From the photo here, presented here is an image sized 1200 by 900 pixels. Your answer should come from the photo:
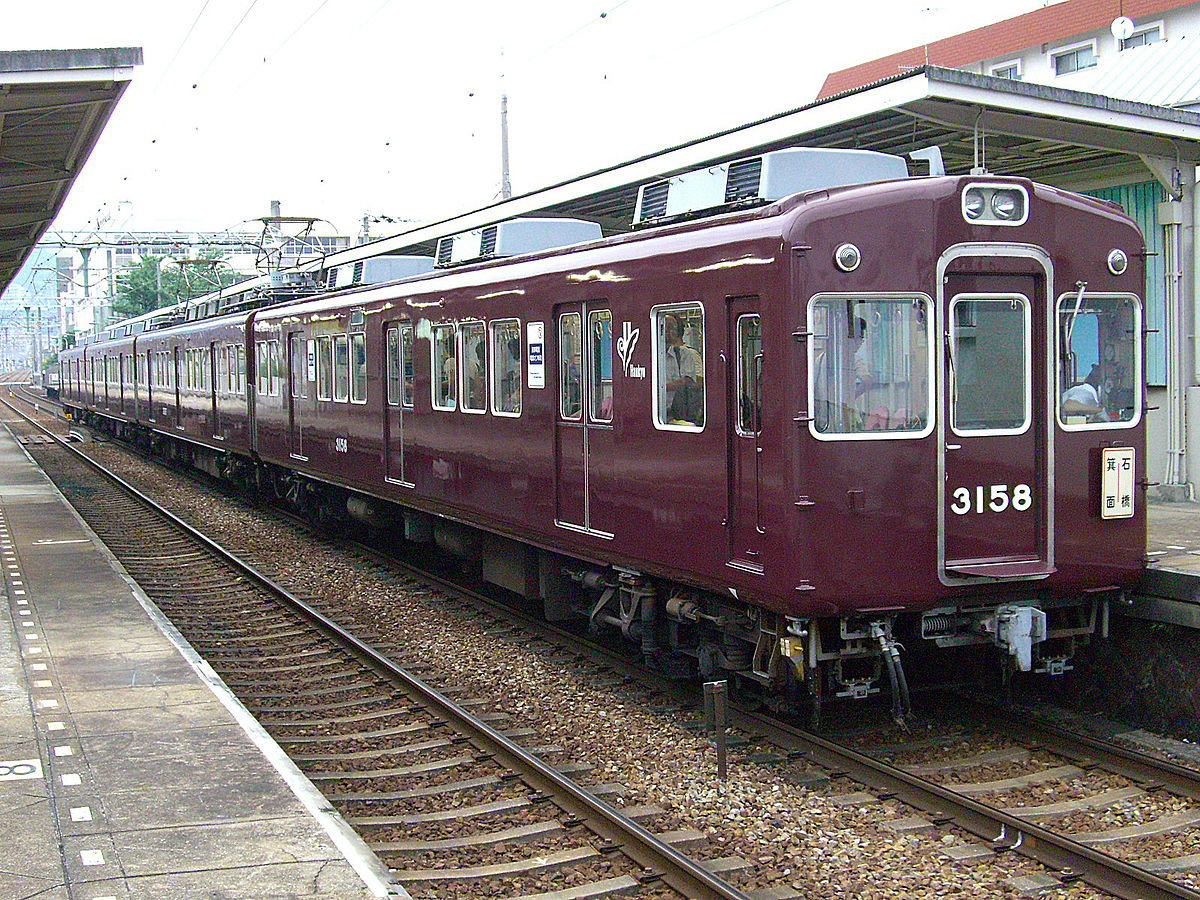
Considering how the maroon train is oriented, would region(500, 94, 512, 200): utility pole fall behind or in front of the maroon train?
behind

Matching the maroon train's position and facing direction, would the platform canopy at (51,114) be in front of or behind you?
behind

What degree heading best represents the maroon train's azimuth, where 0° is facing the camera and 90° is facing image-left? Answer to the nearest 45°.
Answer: approximately 315°
